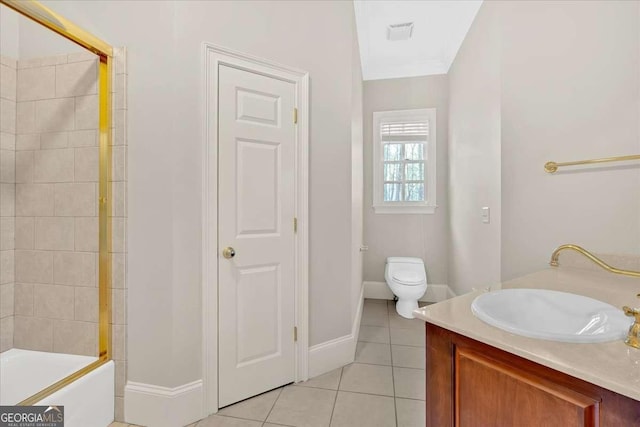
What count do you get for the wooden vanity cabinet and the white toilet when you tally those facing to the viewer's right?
0

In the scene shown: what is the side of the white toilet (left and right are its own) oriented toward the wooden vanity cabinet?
front

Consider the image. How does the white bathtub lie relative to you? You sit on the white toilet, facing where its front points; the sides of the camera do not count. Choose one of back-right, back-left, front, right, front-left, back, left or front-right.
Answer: front-right

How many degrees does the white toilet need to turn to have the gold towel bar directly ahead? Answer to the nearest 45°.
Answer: approximately 45° to its left

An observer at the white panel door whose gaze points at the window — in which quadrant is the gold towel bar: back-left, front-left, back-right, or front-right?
front-right

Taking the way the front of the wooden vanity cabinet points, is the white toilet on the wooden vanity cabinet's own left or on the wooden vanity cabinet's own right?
on the wooden vanity cabinet's own right

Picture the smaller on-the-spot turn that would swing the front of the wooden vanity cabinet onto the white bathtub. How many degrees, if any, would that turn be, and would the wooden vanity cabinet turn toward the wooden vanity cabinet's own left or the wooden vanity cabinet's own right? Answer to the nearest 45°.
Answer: approximately 45° to the wooden vanity cabinet's own right

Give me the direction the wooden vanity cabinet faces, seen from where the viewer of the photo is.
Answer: facing the viewer and to the left of the viewer

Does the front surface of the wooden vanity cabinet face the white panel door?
no

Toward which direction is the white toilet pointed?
toward the camera

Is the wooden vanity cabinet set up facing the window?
no
